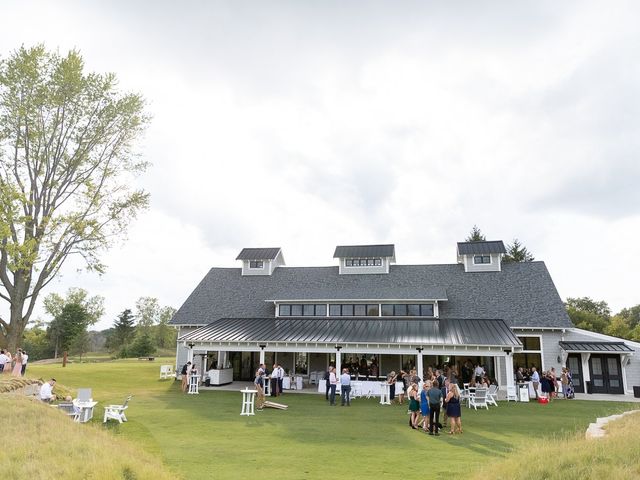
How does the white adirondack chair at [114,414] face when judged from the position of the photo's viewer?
facing to the left of the viewer

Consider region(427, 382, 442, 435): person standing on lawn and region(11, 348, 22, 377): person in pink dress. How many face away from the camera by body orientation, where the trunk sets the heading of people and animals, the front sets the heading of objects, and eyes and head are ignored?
1

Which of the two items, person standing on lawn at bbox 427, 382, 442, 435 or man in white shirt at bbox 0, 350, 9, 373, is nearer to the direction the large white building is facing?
the person standing on lawn

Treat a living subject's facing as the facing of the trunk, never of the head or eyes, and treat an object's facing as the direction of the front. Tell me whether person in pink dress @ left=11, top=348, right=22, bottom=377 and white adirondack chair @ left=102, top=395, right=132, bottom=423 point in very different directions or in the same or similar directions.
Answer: same or similar directions

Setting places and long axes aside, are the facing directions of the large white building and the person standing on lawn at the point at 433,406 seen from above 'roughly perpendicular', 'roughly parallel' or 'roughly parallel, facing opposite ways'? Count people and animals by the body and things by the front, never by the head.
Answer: roughly parallel, facing opposite ways

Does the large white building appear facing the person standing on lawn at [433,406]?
yes

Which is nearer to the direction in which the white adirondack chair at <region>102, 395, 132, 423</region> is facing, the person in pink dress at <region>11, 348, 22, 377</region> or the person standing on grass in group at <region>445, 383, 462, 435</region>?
the person in pink dress

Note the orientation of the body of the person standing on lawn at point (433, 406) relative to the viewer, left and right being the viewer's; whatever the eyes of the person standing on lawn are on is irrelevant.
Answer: facing away from the viewer

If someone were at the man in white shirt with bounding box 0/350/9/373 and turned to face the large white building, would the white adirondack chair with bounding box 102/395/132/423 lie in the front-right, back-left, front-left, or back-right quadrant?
front-right

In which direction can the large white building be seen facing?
toward the camera
